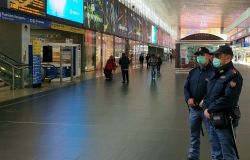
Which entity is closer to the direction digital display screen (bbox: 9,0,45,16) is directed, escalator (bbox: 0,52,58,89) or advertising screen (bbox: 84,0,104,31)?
the escalator

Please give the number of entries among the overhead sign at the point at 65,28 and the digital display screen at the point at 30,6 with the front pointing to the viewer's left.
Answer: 0

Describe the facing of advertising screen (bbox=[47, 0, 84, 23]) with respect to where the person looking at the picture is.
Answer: facing the viewer and to the right of the viewer

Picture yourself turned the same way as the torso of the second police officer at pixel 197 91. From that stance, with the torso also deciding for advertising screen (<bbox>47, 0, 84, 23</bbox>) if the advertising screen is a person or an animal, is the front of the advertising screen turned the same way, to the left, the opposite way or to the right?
to the left

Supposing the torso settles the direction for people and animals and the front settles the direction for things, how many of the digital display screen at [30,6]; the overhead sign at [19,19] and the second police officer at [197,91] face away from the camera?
0

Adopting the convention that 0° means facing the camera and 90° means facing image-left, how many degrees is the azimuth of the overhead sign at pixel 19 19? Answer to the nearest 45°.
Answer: approximately 315°

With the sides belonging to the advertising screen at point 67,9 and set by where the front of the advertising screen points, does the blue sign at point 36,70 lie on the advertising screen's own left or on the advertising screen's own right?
on the advertising screen's own right

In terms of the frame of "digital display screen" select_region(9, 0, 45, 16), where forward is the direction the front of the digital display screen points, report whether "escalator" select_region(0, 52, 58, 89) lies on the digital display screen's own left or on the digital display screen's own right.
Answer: on the digital display screen's own right

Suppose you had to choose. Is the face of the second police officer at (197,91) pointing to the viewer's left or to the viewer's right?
to the viewer's left

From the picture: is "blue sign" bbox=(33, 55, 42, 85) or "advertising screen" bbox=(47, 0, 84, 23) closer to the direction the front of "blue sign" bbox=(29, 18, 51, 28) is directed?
the blue sign

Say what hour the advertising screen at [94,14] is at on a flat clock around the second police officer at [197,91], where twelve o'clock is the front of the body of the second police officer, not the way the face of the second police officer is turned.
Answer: The advertising screen is roughly at 4 o'clock from the second police officer.

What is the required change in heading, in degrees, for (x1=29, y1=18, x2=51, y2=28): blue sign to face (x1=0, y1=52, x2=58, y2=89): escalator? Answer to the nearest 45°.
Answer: approximately 45° to its right

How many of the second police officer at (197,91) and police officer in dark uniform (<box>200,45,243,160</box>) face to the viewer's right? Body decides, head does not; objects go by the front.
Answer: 0
